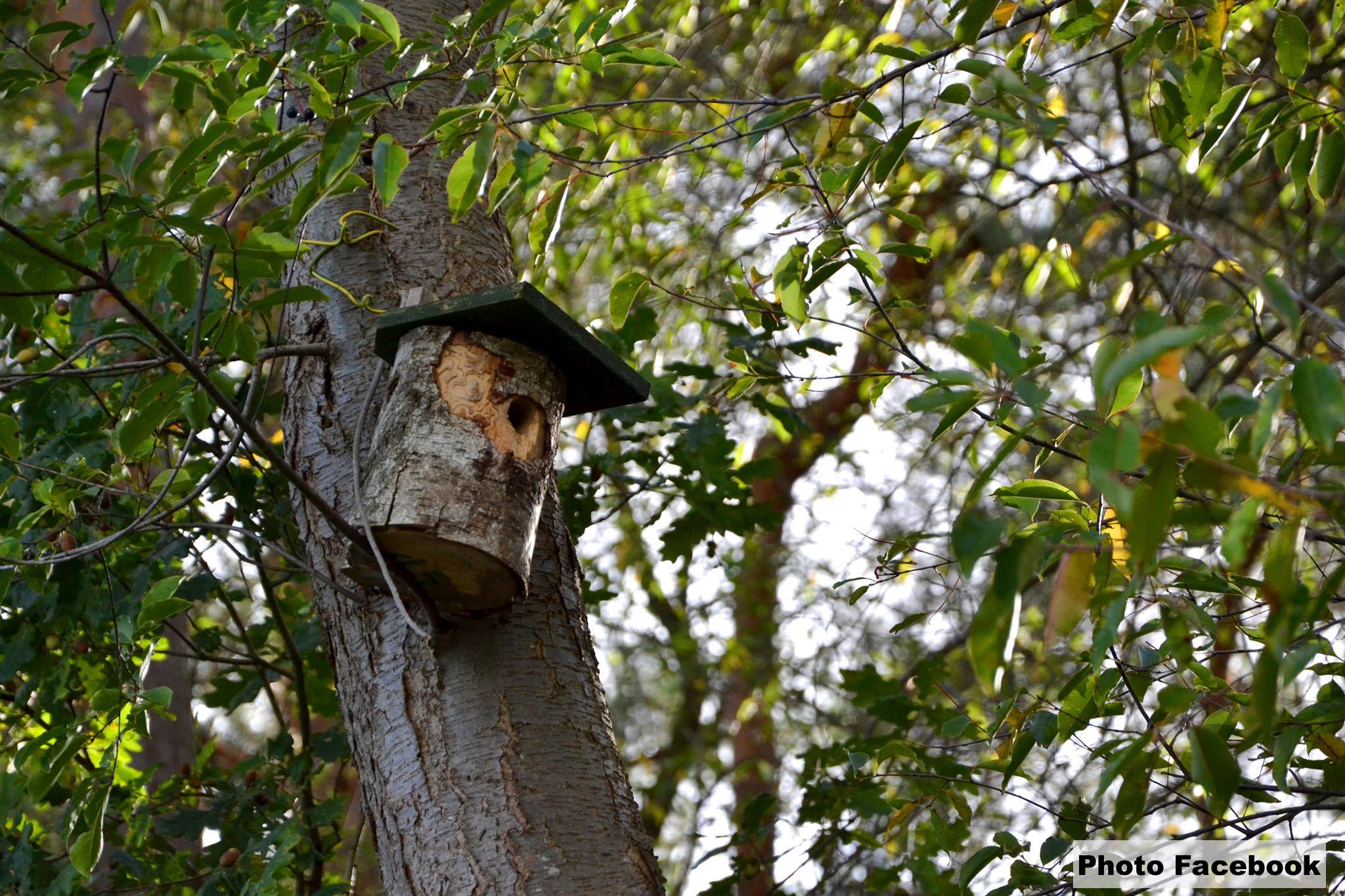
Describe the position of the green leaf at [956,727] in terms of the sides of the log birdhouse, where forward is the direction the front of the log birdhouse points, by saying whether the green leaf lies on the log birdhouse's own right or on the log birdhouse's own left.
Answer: on the log birdhouse's own left

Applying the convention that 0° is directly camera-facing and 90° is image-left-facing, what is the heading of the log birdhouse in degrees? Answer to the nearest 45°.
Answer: approximately 315°
